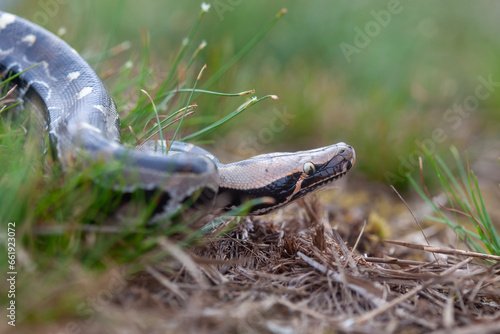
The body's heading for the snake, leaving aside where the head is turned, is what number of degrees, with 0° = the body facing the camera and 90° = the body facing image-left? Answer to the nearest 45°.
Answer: approximately 270°
